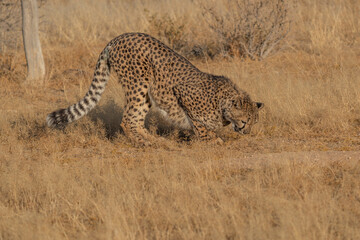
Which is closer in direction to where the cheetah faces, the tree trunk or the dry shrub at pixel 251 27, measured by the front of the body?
the dry shrub

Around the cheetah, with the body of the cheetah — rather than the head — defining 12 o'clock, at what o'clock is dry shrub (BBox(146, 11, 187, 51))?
The dry shrub is roughly at 9 o'clock from the cheetah.

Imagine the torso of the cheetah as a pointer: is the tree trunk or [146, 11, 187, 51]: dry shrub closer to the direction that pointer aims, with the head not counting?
the dry shrub

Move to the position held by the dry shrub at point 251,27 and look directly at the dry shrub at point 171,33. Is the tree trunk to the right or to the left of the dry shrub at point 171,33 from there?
left

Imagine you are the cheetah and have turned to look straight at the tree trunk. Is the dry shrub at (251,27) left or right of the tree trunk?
right

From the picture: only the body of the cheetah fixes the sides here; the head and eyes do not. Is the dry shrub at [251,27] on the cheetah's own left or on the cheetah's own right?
on the cheetah's own left

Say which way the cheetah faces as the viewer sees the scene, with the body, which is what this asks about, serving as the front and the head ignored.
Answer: to the viewer's right

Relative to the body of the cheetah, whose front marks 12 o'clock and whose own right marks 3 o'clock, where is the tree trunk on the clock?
The tree trunk is roughly at 8 o'clock from the cheetah.
